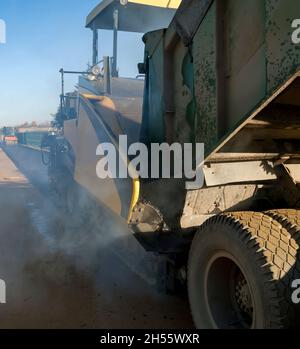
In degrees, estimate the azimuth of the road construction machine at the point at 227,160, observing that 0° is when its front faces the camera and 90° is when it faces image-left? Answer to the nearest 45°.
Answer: approximately 315°
